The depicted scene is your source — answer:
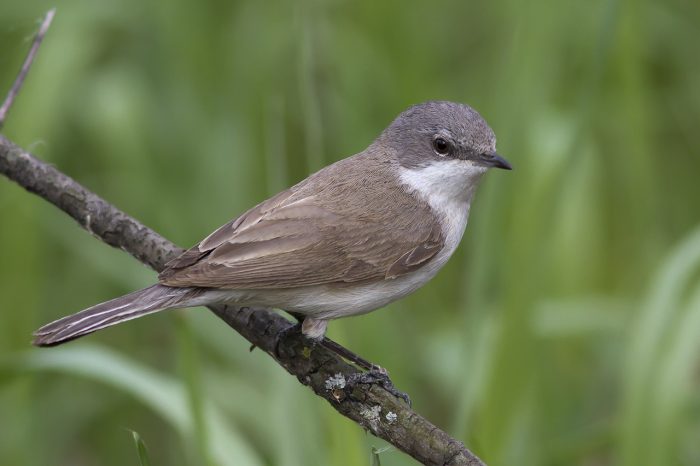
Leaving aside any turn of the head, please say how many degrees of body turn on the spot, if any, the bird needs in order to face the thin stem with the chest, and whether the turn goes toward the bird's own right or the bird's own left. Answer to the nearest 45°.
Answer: approximately 180°

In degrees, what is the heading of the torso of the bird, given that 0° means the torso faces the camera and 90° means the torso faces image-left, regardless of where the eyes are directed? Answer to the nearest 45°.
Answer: approximately 270°
